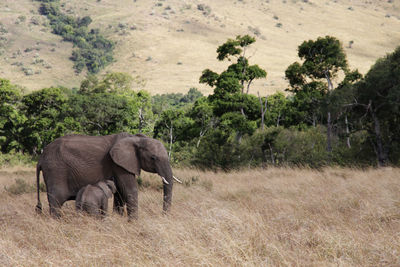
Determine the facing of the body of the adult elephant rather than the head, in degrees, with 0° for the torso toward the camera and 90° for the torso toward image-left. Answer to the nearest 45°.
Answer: approximately 270°

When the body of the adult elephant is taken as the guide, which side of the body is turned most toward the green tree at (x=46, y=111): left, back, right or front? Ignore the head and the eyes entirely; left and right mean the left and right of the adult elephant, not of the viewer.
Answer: left

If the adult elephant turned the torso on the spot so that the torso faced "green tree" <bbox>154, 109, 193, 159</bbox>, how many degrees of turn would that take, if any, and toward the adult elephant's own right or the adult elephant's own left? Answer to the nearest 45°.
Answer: approximately 90° to the adult elephant's own left

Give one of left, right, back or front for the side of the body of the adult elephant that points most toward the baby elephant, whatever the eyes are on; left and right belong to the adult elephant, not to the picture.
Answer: right

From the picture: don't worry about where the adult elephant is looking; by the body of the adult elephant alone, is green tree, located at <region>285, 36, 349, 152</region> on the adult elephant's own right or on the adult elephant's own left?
on the adult elephant's own left
